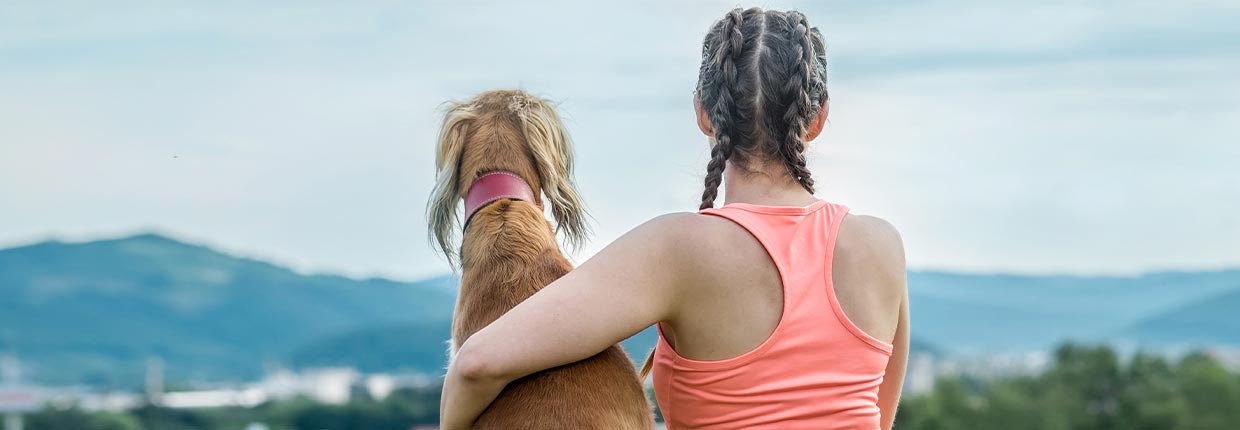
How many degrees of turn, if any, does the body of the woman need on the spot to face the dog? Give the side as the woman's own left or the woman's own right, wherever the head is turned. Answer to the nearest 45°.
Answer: approximately 45° to the woman's own left

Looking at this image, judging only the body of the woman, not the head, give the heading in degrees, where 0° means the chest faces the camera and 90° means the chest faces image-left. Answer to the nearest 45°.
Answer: approximately 180°

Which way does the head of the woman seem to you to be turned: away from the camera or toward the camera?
away from the camera
